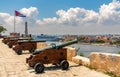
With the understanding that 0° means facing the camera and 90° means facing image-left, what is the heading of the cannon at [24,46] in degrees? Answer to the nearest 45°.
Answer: approximately 270°
